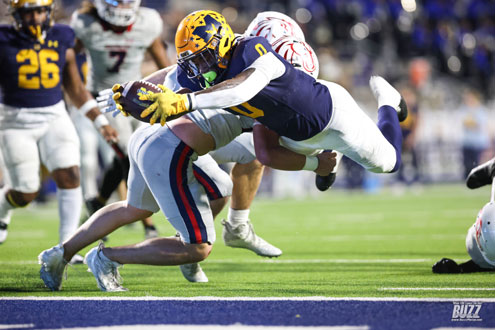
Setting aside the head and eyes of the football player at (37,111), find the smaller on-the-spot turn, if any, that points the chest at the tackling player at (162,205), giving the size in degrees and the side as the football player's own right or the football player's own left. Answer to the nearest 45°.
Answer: approximately 45° to the football player's own left

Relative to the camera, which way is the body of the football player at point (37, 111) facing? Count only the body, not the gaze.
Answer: toward the camera

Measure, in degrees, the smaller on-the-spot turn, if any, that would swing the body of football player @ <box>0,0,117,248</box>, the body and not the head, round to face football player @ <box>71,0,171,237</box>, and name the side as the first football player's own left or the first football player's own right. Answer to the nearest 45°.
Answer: approximately 135° to the first football player's own left

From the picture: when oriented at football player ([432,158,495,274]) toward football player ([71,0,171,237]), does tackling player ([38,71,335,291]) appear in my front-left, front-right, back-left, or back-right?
front-left

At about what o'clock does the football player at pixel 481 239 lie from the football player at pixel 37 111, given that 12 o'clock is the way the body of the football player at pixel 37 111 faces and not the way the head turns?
the football player at pixel 481 239 is roughly at 10 o'clock from the football player at pixel 37 111.

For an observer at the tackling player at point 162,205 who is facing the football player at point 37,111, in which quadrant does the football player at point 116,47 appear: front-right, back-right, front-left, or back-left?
front-right

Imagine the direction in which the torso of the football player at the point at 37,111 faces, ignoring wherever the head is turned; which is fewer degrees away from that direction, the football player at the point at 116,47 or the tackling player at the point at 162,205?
the tackling player

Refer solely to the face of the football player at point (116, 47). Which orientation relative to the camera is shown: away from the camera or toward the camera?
toward the camera

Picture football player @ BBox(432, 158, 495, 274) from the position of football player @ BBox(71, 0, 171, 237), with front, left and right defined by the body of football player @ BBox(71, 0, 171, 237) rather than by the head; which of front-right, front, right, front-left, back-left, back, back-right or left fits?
front-left

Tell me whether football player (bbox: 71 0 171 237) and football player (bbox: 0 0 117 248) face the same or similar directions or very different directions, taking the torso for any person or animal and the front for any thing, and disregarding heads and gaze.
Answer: same or similar directions
